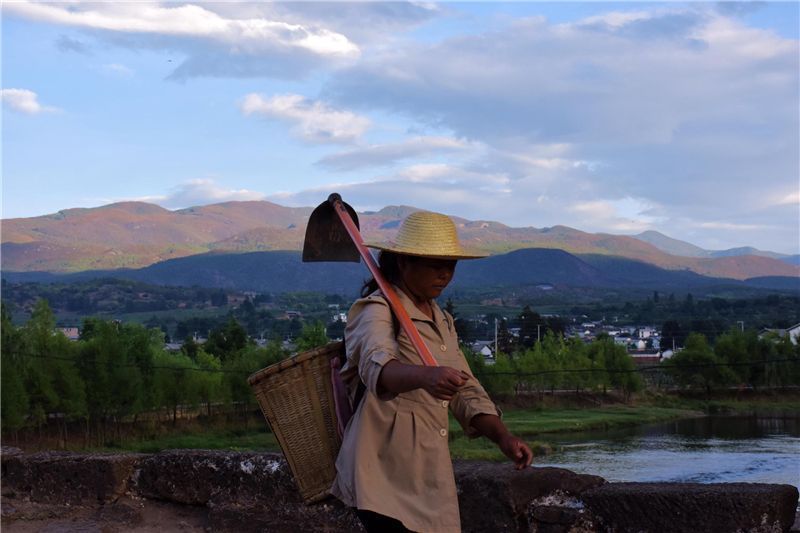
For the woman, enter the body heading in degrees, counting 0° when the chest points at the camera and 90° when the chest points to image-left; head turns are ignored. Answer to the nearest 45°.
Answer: approximately 315°

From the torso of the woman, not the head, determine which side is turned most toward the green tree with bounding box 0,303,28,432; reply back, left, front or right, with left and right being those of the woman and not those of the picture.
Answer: back

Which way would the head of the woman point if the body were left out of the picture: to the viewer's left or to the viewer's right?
to the viewer's right
